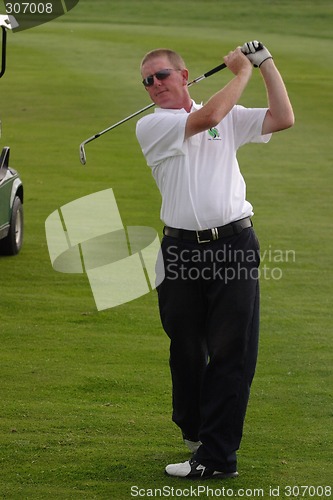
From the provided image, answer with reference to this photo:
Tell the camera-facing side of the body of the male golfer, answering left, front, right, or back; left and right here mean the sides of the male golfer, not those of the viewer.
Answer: front

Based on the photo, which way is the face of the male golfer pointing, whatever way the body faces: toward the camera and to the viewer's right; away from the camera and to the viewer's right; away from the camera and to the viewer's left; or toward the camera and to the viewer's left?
toward the camera and to the viewer's left

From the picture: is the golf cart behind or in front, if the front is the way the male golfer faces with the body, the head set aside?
behind
